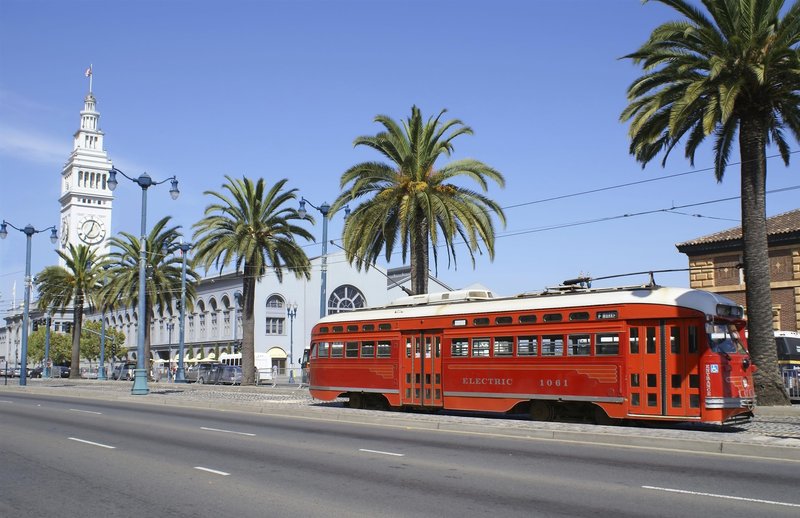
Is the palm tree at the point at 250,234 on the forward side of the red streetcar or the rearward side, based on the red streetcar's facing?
on the rearward side

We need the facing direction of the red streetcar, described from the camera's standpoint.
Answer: facing the viewer and to the right of the viewer

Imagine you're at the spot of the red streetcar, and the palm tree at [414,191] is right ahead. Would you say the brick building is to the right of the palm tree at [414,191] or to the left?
right

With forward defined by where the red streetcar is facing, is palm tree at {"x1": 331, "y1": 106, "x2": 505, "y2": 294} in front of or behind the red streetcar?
behind

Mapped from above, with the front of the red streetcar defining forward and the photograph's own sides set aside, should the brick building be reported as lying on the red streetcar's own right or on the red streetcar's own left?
on the red streetcar's own left
